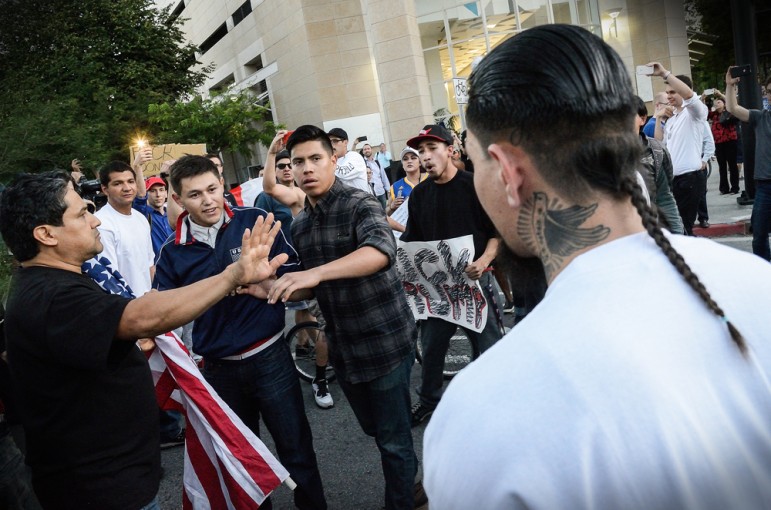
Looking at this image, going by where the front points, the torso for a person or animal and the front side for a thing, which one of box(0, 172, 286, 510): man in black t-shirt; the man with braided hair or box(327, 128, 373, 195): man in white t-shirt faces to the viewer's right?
the man in black t-shirt

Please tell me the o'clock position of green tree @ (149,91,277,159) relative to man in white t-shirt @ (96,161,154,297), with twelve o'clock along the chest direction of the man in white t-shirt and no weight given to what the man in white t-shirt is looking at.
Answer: The green tree is roughly at 8 o'clock from the man in white t-shirt.

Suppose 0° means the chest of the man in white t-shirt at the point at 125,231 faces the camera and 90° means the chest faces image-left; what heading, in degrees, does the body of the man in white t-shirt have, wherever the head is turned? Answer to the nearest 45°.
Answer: approximately 315°

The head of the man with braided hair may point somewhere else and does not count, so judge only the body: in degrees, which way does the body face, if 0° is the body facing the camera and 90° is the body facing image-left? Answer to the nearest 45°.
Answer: approximately 135°

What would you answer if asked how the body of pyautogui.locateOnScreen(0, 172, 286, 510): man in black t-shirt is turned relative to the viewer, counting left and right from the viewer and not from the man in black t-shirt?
facing to the right of the viewer

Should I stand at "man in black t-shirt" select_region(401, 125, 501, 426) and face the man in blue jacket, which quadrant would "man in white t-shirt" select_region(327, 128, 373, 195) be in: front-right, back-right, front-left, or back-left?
back-right

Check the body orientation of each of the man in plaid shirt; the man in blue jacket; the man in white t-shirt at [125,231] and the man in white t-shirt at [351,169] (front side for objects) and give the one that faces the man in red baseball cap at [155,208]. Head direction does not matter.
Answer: the man in white t-shirt at [351,169]
